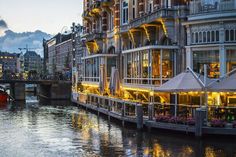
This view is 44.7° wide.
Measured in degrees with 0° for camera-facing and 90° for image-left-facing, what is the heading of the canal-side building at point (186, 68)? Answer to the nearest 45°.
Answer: approximately 45°
